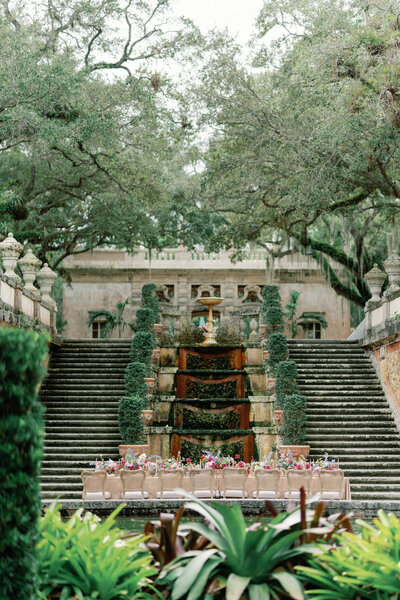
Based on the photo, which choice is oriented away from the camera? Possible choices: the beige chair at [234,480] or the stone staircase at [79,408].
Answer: the beige chair

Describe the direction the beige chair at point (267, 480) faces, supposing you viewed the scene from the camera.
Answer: facing away from the viewer

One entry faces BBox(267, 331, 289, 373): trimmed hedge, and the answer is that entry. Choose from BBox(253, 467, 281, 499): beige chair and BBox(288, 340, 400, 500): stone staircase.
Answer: the beige chair

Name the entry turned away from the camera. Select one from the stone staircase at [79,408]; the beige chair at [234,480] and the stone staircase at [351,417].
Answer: the beige chair

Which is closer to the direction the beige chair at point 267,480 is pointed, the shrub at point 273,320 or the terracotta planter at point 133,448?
the shrub

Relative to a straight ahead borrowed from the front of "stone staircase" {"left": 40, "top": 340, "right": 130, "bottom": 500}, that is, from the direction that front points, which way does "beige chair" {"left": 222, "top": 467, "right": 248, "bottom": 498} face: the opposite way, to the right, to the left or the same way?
the opposite way

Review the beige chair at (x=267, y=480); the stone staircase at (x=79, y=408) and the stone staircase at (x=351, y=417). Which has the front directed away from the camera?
the beige chair

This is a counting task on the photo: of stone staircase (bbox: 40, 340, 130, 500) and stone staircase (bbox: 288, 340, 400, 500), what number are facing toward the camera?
2

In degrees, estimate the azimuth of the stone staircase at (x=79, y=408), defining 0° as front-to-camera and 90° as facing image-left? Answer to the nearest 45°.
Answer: approximately 0°

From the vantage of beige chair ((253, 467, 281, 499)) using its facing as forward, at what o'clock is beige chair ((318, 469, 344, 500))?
beige chair ((318, 469, 344, 500)) is roughly at 3 o'clock from beige chair ((253, 467, 281, 499)).

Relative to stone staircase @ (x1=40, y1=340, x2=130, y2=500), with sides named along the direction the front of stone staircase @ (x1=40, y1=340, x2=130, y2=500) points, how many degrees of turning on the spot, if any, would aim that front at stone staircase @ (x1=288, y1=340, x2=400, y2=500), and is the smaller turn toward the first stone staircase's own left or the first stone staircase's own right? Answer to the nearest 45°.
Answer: approximately 90° to the first stone staircase's own left

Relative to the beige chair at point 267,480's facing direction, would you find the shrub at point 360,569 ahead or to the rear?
to the rear

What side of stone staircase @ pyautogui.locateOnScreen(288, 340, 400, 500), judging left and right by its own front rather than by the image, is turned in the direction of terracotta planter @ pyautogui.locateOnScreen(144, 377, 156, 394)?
right

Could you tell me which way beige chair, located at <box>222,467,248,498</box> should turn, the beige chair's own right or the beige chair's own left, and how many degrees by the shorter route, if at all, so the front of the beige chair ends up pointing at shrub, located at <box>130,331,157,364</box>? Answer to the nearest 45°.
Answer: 0° — it already faces it

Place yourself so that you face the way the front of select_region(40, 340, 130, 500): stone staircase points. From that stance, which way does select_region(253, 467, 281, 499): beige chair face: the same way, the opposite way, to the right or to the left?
the opposite way

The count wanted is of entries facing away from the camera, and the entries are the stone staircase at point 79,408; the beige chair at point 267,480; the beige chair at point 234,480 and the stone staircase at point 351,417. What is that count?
2
